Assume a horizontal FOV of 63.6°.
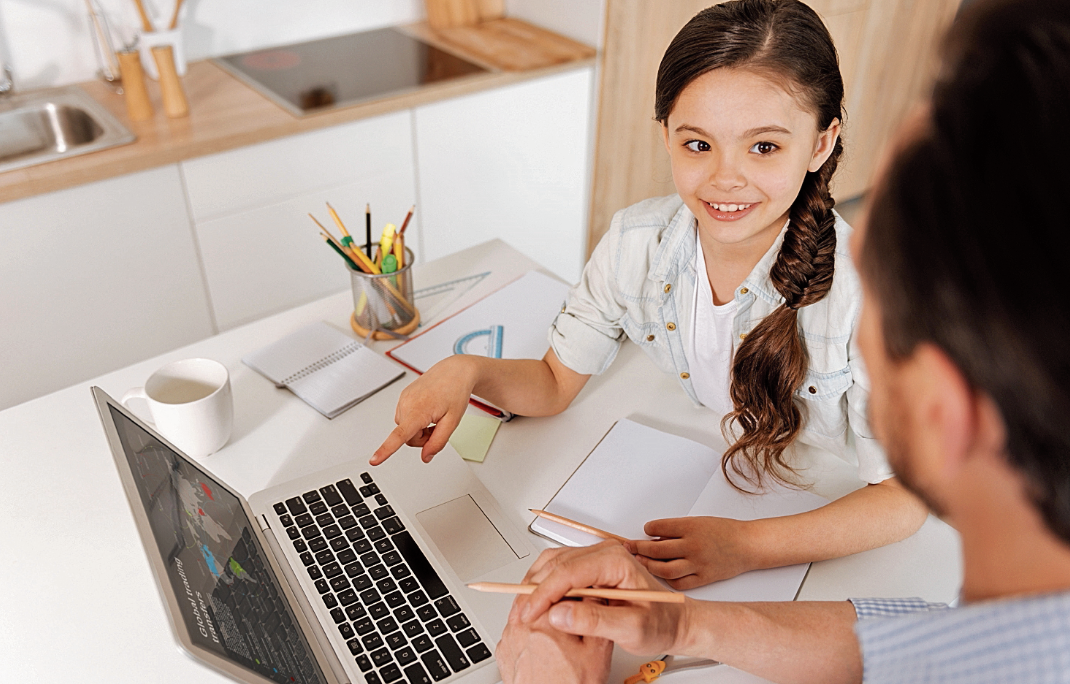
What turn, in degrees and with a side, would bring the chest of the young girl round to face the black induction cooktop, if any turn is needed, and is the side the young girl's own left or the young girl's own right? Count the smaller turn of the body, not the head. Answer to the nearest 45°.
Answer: approximately 90° to the young girl's own right

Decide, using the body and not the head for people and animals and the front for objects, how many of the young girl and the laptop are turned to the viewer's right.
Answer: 1

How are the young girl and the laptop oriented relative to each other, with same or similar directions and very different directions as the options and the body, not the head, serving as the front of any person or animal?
very different directions

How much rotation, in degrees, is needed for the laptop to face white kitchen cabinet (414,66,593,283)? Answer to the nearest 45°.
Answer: approximately 45° to its left

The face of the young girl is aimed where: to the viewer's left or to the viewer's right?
to the viewer's right

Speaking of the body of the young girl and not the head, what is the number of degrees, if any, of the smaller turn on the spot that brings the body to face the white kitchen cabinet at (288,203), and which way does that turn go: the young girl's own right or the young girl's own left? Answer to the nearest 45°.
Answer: approximately 90° to the young girl's own right

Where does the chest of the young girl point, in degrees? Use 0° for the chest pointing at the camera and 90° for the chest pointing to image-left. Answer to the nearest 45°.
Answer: approximately 45°

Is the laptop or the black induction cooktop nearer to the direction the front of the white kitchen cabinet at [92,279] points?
the laptop

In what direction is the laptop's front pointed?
to the viewer's right

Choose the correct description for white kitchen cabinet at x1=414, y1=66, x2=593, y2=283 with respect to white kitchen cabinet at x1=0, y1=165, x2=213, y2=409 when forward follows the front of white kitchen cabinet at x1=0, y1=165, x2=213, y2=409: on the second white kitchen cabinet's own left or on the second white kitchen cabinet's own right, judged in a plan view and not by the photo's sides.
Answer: on the second white kitchen cabinet's own left

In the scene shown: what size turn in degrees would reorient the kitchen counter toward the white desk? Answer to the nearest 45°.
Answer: approximately 45° to its right
